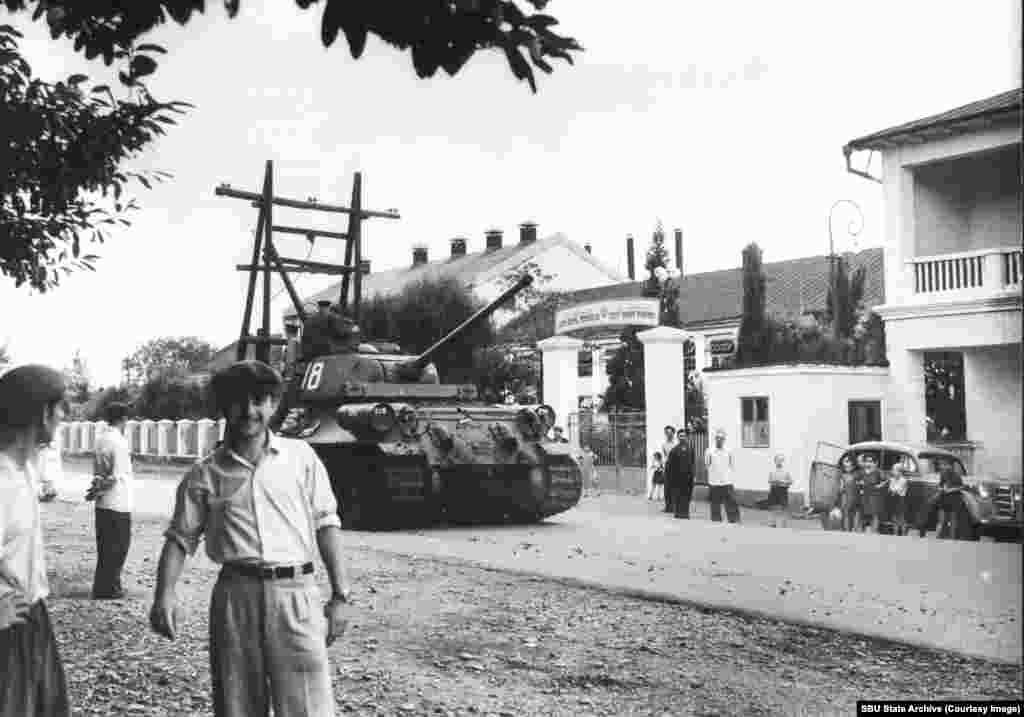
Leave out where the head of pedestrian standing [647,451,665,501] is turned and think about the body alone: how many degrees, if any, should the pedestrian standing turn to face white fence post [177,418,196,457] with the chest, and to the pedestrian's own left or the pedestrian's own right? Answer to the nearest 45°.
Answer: approximately 90° to the pedestrian's own right

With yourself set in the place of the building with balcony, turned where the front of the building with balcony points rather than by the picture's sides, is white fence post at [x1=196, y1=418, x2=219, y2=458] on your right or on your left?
on your right

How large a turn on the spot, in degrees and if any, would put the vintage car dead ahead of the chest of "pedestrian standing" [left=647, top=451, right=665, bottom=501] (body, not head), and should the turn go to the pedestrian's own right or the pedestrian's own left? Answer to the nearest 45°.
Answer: approximately 90° to the pedestrian's own left

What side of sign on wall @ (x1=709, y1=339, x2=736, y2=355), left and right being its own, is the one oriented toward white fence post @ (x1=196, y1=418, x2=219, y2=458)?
right

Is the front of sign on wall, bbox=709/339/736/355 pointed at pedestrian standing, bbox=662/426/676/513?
yes

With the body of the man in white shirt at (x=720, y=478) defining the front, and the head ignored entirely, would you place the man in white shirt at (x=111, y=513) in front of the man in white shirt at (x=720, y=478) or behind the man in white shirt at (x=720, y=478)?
in front

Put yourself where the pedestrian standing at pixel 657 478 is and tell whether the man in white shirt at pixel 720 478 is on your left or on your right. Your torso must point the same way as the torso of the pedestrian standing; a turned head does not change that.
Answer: on your left

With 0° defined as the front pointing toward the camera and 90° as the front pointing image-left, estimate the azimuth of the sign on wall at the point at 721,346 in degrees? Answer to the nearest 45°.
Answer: approximately 0°

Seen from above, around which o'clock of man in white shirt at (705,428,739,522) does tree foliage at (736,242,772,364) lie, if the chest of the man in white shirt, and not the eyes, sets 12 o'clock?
The tree foliage is roughly at 6 o'clock from the man in white shirt.

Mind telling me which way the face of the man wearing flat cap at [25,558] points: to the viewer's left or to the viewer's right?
to the viewer's right

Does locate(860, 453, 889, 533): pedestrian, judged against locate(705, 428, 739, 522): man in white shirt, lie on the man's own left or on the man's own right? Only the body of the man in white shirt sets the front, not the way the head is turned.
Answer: on the man's own left

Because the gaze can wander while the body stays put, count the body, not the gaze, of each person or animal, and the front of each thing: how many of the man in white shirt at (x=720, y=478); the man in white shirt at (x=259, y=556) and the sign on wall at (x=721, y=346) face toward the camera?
3

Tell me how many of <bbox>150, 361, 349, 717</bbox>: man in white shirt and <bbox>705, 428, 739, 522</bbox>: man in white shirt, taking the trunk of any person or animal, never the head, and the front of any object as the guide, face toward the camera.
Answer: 2

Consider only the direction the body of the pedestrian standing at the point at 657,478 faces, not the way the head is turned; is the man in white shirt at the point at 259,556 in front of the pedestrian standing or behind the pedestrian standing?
in front

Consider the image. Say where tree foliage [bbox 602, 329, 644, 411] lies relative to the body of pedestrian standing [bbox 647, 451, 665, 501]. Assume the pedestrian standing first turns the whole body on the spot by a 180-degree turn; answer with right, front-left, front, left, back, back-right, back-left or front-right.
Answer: front-left
